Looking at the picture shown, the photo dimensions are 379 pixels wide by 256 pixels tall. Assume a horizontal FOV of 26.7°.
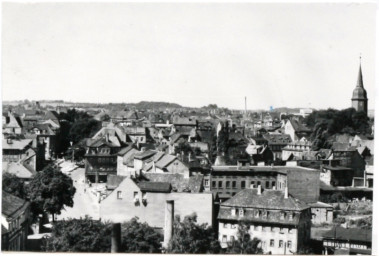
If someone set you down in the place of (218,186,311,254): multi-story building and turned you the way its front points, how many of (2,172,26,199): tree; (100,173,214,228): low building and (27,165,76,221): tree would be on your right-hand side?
3

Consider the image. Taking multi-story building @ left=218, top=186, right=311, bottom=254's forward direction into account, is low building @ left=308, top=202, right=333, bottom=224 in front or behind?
behind

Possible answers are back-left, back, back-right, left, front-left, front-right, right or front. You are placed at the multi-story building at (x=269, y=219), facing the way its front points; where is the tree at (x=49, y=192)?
right

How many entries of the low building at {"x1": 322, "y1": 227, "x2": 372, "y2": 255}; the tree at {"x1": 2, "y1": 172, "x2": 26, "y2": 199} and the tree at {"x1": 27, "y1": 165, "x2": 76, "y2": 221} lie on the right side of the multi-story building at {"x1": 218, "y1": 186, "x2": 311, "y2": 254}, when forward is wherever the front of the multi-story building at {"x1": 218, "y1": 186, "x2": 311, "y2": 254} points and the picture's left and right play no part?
2

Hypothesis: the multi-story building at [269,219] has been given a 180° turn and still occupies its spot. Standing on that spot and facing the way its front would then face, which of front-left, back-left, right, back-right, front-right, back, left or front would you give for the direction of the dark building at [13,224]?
back-left

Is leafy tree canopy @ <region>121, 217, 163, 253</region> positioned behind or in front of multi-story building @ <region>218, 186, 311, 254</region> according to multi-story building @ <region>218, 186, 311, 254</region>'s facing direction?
in front

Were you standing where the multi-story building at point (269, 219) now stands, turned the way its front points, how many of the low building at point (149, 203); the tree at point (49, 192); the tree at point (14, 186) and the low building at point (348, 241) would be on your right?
3

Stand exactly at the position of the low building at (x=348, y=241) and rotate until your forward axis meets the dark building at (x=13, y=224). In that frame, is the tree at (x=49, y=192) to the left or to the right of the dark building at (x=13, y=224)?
right

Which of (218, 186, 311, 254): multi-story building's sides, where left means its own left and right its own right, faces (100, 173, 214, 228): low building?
right

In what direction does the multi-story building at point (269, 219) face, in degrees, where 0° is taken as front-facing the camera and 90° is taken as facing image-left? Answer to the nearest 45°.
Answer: approximately 0°

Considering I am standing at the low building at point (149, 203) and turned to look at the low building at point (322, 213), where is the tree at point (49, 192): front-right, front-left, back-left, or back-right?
back-left

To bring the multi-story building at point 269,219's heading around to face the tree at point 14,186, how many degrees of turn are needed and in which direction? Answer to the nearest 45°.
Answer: approximately 90° to its right
